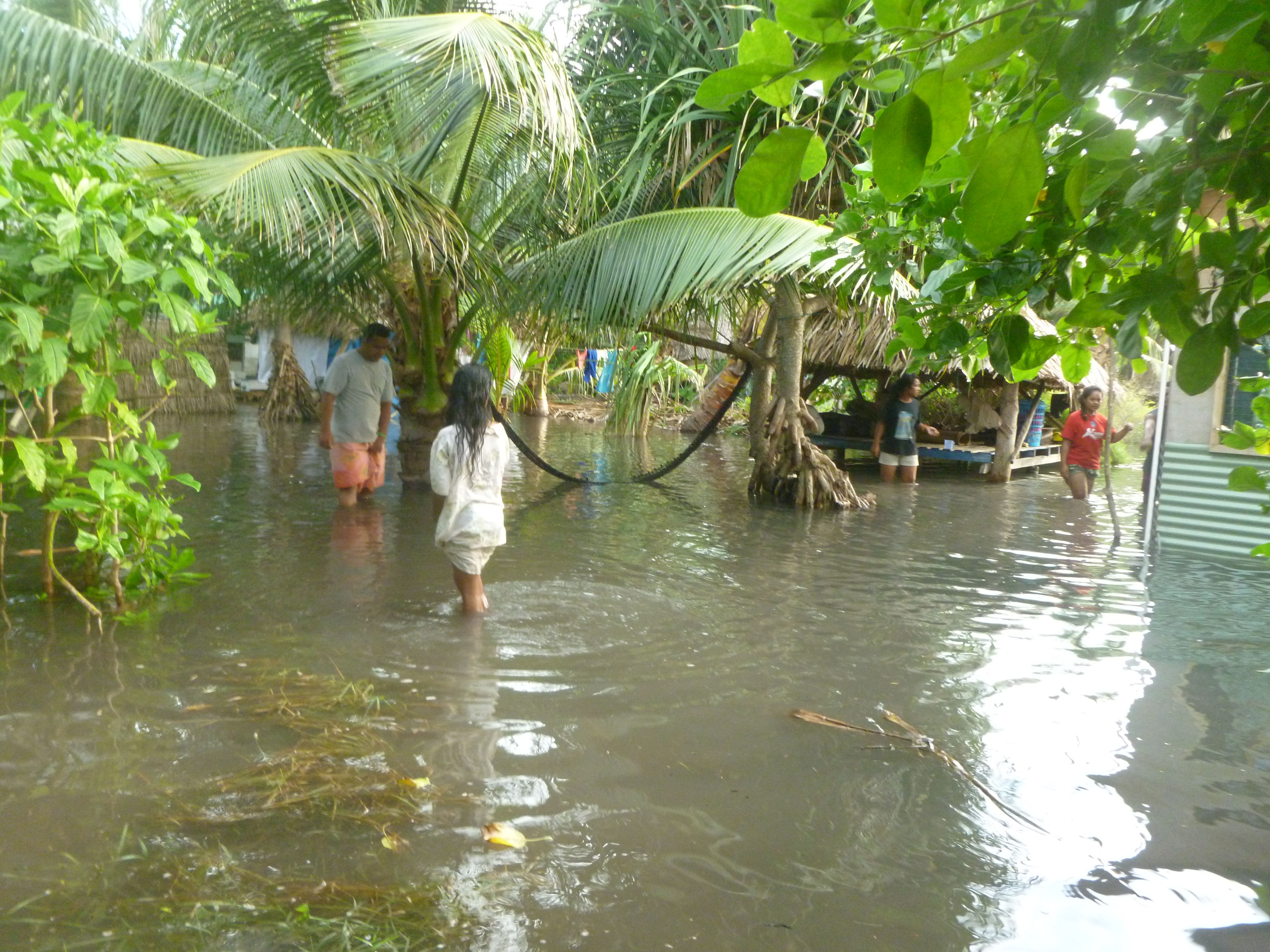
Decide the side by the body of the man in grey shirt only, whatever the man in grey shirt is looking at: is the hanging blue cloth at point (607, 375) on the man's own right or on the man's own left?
on the man's own left

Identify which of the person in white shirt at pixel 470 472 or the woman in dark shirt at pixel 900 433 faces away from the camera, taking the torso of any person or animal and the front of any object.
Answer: the person in white shirt

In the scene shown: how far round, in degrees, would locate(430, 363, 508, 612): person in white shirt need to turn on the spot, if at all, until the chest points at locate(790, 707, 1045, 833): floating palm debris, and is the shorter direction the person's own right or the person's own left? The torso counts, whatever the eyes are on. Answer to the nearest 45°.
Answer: approximately 135° to the person's own right

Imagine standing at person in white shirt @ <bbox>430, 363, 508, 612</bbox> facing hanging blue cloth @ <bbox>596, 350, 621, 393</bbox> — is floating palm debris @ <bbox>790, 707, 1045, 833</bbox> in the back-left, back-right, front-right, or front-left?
back-right

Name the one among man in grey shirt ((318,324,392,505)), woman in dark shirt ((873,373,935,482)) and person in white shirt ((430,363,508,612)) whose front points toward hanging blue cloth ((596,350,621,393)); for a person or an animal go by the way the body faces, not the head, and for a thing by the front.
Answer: the person in white shirt

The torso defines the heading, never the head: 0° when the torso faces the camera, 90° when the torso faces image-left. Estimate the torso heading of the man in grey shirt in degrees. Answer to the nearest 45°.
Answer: approximately 315°

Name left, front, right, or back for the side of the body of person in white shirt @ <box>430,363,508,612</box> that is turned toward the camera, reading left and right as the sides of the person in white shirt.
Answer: back

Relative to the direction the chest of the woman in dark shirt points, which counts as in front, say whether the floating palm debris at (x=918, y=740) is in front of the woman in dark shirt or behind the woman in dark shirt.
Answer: in front

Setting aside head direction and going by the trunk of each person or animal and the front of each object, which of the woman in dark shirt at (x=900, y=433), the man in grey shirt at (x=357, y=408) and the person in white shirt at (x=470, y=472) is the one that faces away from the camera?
the person in white shirt

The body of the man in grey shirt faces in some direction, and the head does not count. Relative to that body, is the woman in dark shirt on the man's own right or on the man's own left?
on the man's own left

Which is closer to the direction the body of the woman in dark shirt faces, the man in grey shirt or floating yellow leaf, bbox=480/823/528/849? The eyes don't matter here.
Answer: the floating yellow leaf

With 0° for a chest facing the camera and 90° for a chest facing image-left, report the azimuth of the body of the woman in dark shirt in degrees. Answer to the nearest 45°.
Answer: approximately 315°

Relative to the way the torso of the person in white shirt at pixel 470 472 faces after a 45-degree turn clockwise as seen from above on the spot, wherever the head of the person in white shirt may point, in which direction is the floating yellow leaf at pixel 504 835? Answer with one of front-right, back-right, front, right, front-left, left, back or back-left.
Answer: back-right

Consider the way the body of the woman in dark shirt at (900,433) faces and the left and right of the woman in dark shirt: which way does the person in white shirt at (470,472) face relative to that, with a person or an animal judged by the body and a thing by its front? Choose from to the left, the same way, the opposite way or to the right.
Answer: the opposite way
